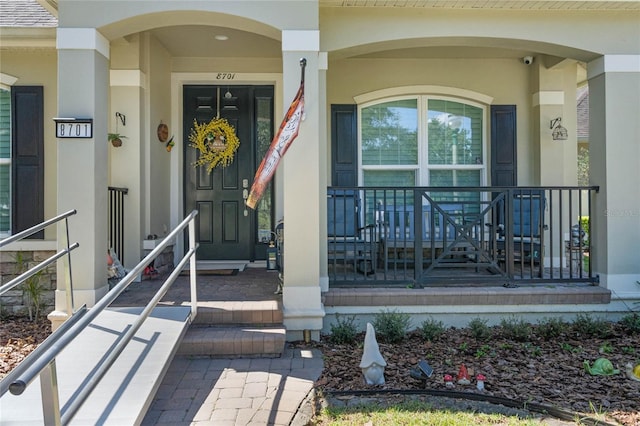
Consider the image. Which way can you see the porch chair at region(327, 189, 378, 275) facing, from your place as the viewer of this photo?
facing the viewer and to the right of the viewer

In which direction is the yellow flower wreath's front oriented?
toward the camera

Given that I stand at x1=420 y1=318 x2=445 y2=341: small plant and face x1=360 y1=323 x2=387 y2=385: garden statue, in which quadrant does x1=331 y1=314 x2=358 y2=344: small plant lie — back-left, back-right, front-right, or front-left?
front-right

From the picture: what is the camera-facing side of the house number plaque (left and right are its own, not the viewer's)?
front

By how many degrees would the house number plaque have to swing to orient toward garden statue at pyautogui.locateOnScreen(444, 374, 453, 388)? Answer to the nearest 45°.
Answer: approximately 45° to its left

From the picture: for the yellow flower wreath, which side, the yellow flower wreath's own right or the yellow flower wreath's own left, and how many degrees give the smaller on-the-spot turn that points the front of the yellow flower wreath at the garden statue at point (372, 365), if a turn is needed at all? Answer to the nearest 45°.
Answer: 0° — it already faces it

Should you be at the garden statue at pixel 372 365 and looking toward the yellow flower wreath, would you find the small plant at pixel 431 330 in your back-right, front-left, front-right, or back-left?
front-right

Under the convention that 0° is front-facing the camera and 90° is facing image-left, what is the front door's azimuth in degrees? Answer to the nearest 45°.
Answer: approximately 0°

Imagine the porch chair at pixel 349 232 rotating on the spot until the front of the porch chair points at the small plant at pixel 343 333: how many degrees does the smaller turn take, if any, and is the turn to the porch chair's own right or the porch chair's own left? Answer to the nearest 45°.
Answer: approximately 45° to the porch chair's own right

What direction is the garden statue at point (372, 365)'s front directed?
toward the camera
